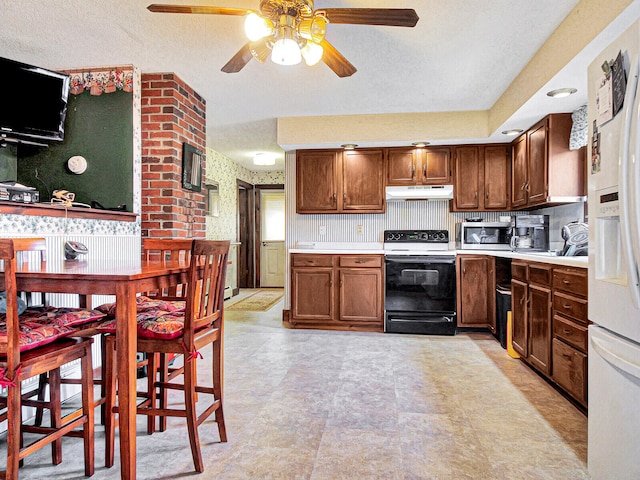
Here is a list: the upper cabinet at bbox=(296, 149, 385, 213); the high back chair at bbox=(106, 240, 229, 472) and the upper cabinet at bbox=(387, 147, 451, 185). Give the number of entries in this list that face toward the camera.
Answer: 2

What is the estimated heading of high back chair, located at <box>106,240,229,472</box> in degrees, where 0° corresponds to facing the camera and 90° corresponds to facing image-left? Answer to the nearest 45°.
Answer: approximately 135°

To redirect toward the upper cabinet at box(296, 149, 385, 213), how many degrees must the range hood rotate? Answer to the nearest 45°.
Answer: approximately 90° to its right

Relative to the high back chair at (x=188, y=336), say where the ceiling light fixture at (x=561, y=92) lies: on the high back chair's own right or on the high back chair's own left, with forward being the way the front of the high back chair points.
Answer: on the high back chair's own right

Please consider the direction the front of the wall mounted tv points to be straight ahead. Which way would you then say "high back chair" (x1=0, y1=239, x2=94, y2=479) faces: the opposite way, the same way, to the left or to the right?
to the left

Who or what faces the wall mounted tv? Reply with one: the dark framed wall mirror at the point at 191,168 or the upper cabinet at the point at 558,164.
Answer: the upper cabinet

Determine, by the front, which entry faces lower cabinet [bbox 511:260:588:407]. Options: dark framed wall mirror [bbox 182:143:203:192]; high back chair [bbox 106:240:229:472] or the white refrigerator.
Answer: the dark framed wall mirror

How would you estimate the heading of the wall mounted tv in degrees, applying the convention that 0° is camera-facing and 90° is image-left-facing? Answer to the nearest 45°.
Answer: approximately 315°

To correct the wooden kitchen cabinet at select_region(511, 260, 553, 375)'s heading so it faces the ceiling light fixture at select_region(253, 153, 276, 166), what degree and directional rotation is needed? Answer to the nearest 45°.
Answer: approximately 90° to its right

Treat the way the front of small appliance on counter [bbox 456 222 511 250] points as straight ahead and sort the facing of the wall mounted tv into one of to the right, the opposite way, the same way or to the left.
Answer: to the left

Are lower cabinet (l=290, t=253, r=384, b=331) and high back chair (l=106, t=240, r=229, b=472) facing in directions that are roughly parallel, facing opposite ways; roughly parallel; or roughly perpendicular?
roughly perpendicular
